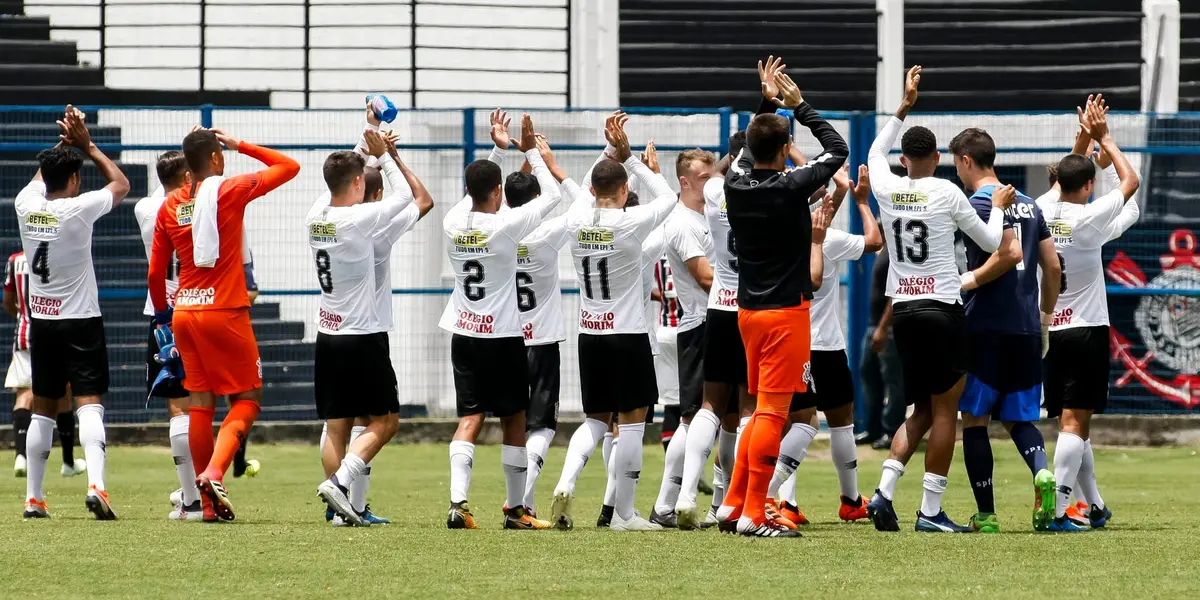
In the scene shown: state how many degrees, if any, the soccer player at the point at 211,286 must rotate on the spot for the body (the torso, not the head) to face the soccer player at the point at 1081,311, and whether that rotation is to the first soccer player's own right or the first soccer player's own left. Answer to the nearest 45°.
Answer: approximately 45° to the first soccer player's own right

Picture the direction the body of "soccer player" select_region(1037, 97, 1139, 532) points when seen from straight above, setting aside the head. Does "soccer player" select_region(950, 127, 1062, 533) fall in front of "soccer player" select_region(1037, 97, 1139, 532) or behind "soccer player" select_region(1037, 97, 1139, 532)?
behind

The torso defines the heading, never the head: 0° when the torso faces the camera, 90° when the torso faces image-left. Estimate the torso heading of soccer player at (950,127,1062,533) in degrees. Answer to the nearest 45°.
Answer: approximately 135°

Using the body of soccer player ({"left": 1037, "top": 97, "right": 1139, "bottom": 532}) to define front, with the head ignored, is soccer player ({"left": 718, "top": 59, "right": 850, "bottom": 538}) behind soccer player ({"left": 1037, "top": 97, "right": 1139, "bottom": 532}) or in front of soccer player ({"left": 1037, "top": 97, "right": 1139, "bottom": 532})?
behind

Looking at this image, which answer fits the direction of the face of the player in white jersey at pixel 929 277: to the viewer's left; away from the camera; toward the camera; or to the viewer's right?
away from the camera

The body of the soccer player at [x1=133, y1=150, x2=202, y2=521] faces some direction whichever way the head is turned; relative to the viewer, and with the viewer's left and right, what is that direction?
facing away from the viewer and to the right of the viewer

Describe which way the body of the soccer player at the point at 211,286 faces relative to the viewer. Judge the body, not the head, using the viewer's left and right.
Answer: facing away from the viewer and to the right of the viewer

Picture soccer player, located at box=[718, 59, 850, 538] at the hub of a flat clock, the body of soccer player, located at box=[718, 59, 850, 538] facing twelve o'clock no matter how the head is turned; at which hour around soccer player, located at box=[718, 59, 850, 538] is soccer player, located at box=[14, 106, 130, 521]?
soccer player, located at box=[14, 106, 130, 521] is roughly at 8 o'clock from soccer player, located at box=[718, 59, 850, 538].

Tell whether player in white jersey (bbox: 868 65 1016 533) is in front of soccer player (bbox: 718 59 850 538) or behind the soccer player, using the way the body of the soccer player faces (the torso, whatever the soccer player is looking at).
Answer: in front

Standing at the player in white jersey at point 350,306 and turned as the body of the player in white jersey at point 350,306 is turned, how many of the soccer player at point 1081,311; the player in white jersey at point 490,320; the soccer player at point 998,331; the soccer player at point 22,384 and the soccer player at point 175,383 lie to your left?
2

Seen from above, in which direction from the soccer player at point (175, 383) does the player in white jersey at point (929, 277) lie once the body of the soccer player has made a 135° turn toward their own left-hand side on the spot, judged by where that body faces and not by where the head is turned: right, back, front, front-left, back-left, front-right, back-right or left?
back-left
